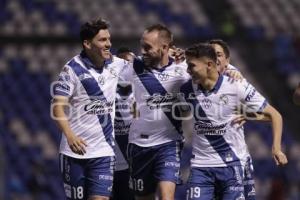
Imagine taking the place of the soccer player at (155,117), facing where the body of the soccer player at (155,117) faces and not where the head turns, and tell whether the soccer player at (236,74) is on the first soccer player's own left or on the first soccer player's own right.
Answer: on the first soccer player's own left

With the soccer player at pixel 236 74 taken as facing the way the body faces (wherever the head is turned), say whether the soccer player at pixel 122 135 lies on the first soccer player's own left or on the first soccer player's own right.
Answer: on the first soccer player's own right

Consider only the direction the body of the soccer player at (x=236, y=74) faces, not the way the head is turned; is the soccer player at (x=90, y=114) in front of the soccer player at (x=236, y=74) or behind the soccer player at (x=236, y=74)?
in front

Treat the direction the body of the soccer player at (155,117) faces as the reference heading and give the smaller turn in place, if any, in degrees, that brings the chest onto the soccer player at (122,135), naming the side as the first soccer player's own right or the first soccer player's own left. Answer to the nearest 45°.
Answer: approximately 135° to the first soccer player's own right

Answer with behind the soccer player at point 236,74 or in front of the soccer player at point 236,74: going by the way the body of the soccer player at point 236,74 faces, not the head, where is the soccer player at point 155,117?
in front

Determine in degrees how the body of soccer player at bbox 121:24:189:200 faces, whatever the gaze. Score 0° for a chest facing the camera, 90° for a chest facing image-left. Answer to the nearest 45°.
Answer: approximately 0°

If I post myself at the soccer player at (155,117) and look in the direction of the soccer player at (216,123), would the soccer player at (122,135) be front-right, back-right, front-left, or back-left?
back-left

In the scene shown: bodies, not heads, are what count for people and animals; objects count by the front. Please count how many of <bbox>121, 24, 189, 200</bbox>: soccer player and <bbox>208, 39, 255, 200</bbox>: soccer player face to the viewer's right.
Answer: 0
